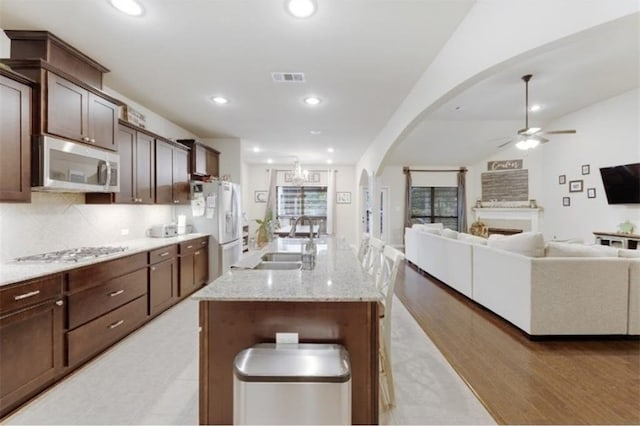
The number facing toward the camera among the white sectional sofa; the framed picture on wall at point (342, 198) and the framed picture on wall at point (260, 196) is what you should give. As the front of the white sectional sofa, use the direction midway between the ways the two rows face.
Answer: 2

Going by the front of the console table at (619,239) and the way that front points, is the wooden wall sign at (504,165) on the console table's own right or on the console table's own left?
on the console table's own right

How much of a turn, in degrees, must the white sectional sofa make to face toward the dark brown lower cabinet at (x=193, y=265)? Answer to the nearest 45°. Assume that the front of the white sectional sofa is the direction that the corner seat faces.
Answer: approximately 135° to its left

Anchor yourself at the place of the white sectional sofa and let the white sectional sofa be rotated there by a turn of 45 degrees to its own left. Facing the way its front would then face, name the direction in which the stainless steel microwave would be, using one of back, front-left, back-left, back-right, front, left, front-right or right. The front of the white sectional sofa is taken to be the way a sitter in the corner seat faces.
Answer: back-left

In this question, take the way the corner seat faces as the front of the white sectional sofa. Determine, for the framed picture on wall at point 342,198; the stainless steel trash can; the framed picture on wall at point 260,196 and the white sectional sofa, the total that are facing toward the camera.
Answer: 3

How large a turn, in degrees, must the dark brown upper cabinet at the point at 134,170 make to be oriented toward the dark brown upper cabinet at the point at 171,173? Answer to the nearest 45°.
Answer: approximately 90° to its left

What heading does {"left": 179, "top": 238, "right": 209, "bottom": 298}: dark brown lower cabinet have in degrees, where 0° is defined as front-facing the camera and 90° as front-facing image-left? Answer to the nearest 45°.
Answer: approximately 315°

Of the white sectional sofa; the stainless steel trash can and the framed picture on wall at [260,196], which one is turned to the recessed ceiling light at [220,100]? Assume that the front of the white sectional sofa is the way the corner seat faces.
the framed picture on wall

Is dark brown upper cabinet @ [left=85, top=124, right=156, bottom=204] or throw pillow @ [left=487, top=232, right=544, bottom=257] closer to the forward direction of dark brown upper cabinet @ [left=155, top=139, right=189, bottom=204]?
the throw pillow

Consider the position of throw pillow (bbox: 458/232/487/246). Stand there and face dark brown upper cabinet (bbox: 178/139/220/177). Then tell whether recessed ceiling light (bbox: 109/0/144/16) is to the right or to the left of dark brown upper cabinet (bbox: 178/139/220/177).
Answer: left

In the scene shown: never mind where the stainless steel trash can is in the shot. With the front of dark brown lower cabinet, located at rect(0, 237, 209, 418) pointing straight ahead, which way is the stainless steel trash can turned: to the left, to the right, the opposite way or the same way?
to the right

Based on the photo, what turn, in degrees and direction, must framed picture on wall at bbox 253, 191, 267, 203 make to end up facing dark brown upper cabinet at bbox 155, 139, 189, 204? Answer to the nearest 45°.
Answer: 0° — it already faces it

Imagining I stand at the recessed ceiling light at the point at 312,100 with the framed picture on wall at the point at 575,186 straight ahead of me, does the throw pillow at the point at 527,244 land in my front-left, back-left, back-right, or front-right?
front-right

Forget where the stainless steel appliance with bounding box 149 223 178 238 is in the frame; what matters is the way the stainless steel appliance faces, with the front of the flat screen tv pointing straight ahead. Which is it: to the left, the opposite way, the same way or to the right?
the opposite way

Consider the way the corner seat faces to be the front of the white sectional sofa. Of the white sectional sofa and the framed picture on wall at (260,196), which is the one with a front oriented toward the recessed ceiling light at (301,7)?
the framed picture on wall

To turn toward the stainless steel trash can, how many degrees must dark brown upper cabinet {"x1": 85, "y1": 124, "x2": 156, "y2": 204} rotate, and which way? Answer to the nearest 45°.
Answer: approximately 45° to its right

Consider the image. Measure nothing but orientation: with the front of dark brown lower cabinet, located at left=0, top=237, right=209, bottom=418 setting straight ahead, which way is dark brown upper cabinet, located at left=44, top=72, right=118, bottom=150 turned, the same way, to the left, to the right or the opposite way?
the same way

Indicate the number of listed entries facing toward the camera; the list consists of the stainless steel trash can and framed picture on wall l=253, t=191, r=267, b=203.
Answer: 2

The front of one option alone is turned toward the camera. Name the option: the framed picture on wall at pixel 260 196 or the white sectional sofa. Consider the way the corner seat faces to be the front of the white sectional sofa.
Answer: the framed picture on wall

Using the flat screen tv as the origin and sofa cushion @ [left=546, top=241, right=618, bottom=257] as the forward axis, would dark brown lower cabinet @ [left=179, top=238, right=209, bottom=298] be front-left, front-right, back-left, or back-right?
front-right

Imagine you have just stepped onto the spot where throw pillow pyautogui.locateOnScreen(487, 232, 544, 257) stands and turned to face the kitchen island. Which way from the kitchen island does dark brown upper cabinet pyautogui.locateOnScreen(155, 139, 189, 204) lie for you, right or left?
right

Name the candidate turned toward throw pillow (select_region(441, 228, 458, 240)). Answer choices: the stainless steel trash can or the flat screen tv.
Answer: the flat screen tv

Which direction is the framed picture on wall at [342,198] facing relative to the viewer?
toward the camera

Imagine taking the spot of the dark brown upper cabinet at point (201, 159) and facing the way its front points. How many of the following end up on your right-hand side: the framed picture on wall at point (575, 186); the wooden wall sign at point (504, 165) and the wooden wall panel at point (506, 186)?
0
